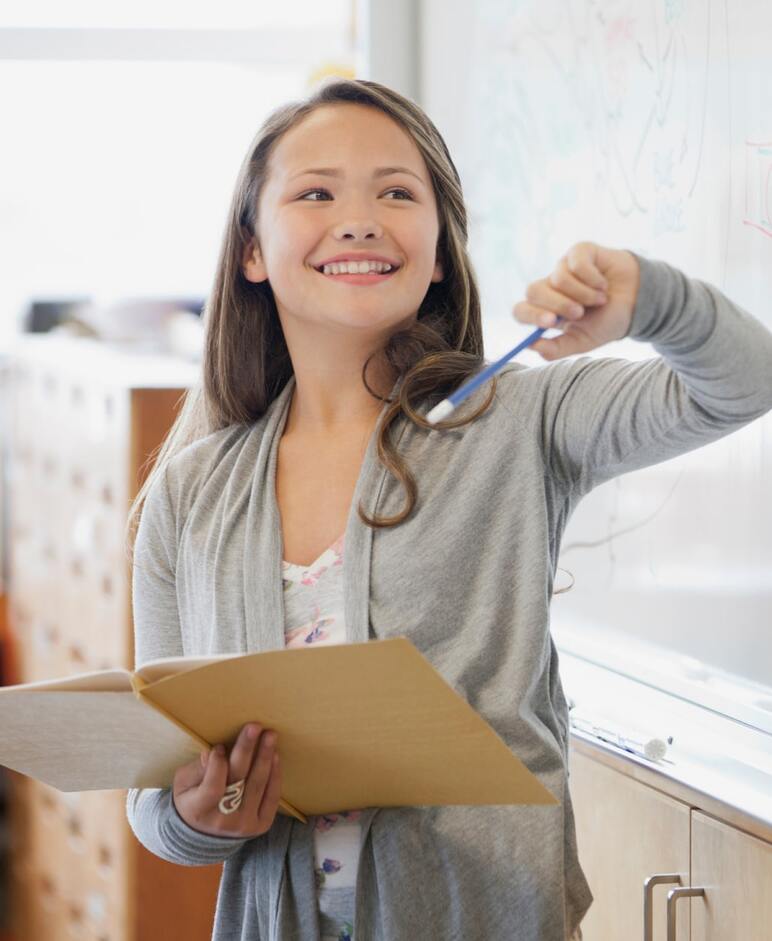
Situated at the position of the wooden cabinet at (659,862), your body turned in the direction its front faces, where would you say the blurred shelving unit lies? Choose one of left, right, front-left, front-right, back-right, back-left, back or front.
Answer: right

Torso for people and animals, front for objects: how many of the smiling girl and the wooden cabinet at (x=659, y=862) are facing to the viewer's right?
0

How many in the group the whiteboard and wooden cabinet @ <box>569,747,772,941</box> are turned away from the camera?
0

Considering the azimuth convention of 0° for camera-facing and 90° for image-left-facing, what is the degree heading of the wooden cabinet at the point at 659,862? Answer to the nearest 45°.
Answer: approximately 45°

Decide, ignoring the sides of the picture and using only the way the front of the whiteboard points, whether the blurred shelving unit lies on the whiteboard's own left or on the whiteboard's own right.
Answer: on the whiteboard's own right
